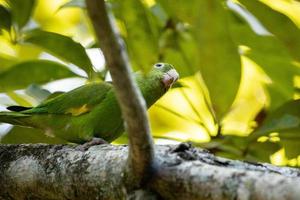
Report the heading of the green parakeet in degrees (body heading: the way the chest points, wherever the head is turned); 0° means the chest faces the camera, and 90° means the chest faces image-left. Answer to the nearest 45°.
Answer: approximately 270°

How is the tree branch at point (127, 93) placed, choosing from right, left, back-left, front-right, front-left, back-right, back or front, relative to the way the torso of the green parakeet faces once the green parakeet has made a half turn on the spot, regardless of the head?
left

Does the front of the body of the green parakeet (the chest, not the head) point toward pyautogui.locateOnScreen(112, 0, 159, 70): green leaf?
no

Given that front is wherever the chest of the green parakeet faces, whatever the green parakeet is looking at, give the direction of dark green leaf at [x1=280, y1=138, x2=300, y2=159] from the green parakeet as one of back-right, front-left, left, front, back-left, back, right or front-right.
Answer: front

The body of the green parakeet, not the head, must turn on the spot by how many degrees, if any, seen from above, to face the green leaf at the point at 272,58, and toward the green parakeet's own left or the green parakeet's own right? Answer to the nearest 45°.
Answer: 0° — it already faces it

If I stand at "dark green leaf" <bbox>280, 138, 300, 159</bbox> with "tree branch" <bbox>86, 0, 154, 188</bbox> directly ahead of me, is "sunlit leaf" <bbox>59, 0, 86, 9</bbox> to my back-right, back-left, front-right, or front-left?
front-right
